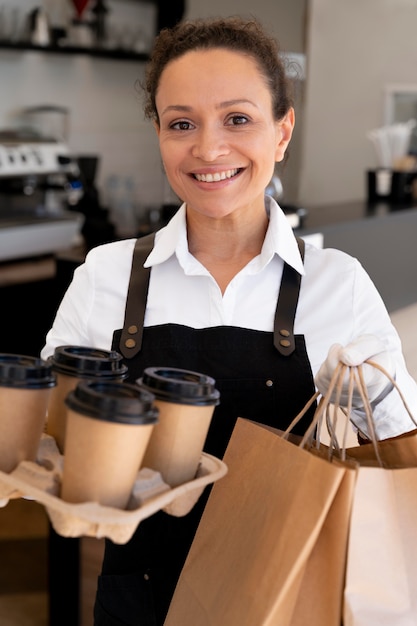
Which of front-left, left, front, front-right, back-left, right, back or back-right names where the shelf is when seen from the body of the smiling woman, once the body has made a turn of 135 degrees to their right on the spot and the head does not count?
front-right

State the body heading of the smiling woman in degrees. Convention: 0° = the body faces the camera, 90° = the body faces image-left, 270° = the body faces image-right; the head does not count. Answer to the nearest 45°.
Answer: approximately 0°

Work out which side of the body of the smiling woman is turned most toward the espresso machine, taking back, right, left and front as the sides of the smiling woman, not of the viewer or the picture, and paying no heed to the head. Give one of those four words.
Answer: back
